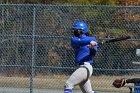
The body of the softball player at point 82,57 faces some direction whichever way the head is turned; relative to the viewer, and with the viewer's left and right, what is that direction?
facing the viewer and to the left of the viewer
